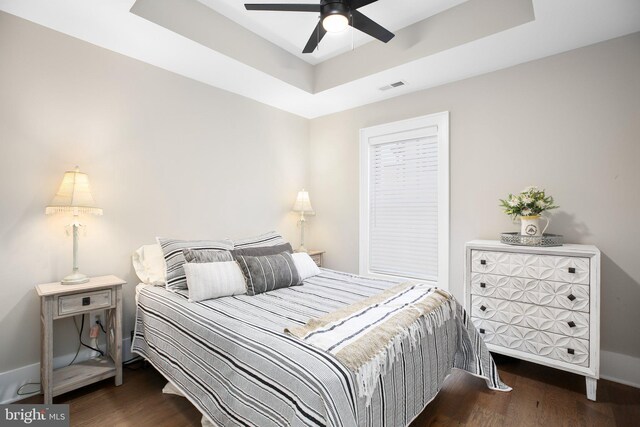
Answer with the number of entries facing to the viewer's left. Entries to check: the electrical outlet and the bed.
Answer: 0

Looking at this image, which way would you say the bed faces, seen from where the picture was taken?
facing the viewer and to the right of the viewer

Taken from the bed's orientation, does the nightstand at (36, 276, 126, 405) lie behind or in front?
behind

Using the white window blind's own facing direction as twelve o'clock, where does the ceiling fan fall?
The ceiling fan is roughly at 11 o'clock from the white window blind.

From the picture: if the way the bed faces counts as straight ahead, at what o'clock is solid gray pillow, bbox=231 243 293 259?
The solid gray pillow is roughly at 7 o'clock from the bed.

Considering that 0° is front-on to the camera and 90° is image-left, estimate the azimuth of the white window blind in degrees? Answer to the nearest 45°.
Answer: approximately 45°

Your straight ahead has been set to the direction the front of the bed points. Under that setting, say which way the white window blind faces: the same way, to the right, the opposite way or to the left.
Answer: to the right

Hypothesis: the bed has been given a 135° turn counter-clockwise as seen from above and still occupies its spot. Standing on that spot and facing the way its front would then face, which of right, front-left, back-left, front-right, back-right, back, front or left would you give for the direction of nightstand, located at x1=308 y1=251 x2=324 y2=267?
front

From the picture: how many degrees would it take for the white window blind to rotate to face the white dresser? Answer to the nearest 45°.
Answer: approximately 90° to its left

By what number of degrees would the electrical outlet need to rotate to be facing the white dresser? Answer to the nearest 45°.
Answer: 0° — it already faces it

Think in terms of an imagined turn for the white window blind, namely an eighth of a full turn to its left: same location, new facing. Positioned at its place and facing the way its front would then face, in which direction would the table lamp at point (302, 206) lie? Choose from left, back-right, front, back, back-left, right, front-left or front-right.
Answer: right

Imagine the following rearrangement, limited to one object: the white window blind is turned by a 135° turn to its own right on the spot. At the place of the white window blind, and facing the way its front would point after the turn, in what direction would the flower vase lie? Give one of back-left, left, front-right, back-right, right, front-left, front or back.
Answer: back-right
